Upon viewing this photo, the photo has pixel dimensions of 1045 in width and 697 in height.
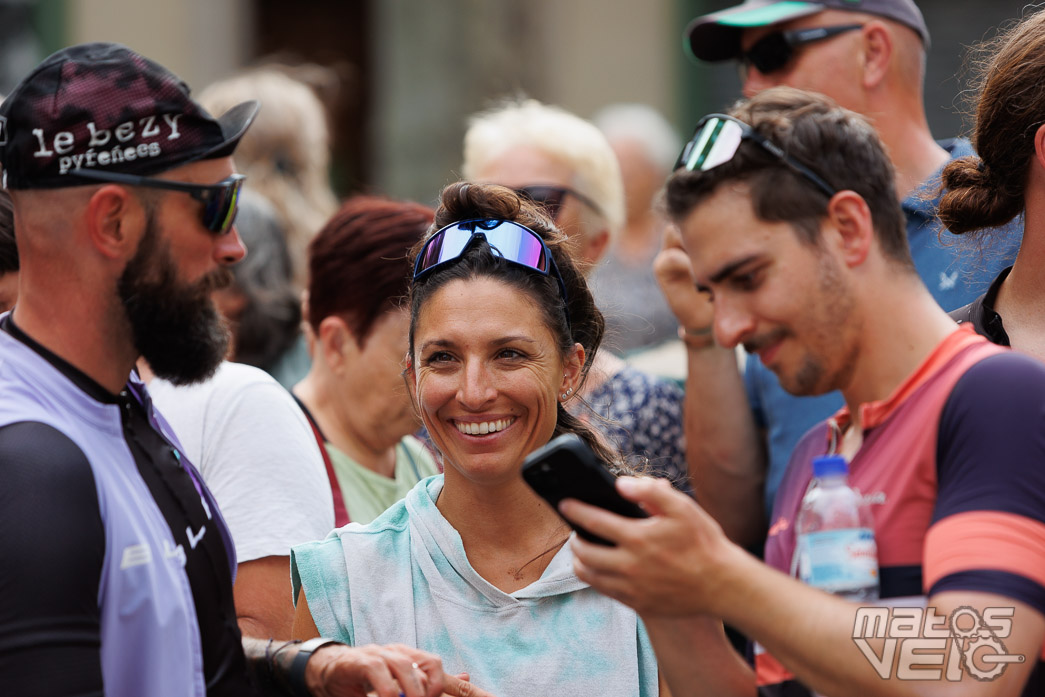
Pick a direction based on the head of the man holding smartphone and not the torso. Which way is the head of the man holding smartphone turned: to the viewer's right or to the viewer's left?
to the viewer's left

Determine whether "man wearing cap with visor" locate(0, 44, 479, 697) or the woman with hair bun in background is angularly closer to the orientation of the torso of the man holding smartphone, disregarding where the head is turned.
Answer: the man wearing cap with visor

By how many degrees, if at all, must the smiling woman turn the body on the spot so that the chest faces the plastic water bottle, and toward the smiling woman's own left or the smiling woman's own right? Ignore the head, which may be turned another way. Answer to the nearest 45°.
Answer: approximately 45° to the smiling woman's own left

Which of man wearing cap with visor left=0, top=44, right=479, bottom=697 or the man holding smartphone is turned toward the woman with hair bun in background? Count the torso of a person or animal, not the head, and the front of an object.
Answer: the man wearing cap with visor

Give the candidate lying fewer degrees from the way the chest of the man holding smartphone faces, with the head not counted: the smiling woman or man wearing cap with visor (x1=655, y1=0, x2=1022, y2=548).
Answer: the smiling woman

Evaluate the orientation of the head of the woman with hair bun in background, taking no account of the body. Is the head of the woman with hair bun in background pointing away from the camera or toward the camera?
away from the camera

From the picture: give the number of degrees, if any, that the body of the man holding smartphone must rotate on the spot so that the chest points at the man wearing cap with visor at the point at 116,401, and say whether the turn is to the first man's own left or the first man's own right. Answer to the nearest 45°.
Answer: approximately 45° to the first man's own right

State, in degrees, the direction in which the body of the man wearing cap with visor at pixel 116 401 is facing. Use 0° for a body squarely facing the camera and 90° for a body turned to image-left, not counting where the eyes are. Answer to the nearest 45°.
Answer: approximately 270°
